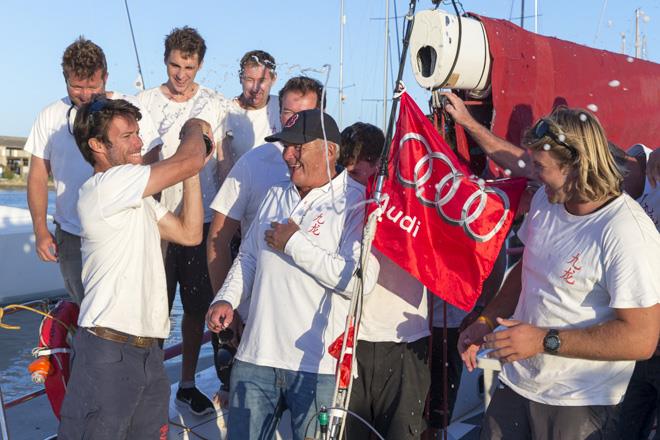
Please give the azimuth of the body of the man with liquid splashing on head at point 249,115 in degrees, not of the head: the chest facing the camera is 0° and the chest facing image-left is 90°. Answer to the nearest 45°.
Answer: approximately 0°

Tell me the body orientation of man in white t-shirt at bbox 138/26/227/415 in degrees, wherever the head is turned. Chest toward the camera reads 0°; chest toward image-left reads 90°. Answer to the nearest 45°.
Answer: approximately 0°

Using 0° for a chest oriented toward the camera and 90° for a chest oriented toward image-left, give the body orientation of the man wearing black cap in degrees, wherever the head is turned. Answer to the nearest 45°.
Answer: approximately 45°

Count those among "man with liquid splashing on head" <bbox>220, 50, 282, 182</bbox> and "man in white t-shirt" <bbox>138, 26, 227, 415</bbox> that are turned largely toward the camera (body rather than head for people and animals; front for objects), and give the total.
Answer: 2

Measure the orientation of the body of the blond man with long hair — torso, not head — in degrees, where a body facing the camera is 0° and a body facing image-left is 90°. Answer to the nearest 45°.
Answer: approximately 45°

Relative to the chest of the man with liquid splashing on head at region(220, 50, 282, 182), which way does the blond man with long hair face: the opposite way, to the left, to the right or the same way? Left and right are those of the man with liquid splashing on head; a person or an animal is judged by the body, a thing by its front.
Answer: to the right
